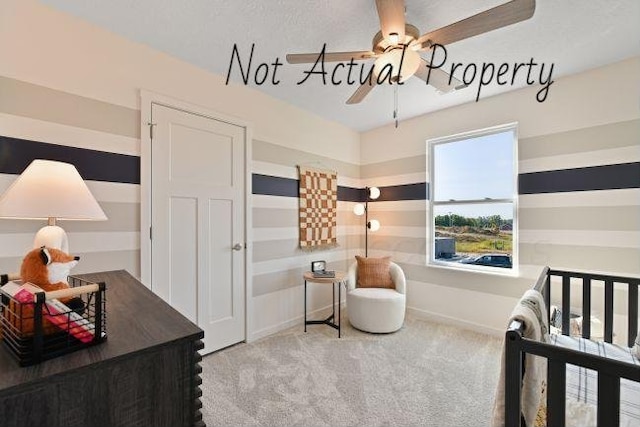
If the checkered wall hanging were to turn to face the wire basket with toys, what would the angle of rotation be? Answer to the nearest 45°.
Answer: approximately 45° to its right

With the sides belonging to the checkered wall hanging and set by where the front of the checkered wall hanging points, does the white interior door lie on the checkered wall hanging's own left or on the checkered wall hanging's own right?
on the checkered wall hanging's own right

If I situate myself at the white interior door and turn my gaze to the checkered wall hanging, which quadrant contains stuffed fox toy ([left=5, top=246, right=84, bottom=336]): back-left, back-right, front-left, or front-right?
back-right

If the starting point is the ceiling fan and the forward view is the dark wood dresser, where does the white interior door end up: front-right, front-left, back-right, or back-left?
front-right

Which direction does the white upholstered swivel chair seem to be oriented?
toward the camera

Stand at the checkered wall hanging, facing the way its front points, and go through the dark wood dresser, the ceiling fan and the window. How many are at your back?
0

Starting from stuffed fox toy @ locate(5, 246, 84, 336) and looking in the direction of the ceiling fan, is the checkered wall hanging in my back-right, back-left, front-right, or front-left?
front-left

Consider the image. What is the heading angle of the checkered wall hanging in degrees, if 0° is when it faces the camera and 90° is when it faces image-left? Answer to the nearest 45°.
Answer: approximately 315°

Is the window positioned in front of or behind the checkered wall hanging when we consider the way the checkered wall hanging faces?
in front
